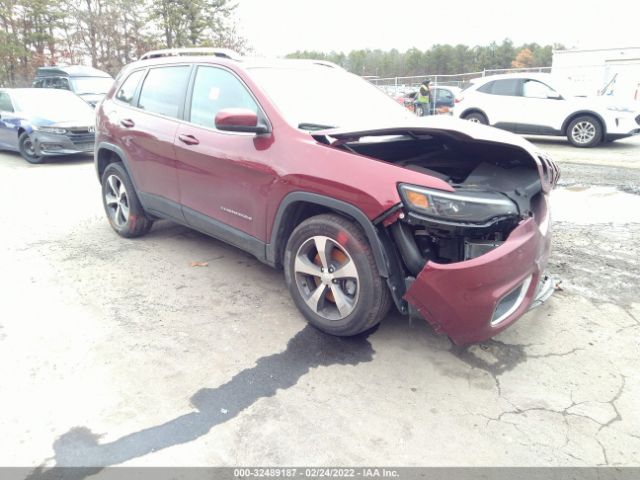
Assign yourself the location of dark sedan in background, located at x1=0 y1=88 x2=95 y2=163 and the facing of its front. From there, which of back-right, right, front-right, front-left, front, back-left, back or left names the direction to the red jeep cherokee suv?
front-right

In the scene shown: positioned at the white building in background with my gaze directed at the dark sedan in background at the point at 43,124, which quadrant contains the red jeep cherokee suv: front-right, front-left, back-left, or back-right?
front-left

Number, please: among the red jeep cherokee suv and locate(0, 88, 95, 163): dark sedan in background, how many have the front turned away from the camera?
0

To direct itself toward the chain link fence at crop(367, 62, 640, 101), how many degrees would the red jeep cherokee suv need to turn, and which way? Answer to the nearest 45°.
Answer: approximately 90° to its left

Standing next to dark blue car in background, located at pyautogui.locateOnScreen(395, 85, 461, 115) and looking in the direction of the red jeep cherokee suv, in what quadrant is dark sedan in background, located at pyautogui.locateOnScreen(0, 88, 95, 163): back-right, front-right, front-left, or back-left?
front-right

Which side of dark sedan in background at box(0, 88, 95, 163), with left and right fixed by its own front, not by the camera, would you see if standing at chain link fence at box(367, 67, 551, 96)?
left

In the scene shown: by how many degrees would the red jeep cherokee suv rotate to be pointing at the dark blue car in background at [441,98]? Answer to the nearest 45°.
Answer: approximately 135° to its left

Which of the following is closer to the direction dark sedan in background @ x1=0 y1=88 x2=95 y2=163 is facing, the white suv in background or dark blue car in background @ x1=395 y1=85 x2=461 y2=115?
the white suv in background

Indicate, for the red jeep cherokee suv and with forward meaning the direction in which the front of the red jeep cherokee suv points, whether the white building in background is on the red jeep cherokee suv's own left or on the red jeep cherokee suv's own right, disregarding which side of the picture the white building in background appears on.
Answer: on the red jeep cherokee suv's own left

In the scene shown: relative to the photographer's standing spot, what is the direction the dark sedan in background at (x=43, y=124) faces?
facing the viewer and to the right of the viewer

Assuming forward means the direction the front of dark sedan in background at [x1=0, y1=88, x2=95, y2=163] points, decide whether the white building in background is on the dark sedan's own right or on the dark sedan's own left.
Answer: on the dark sedan's own left
